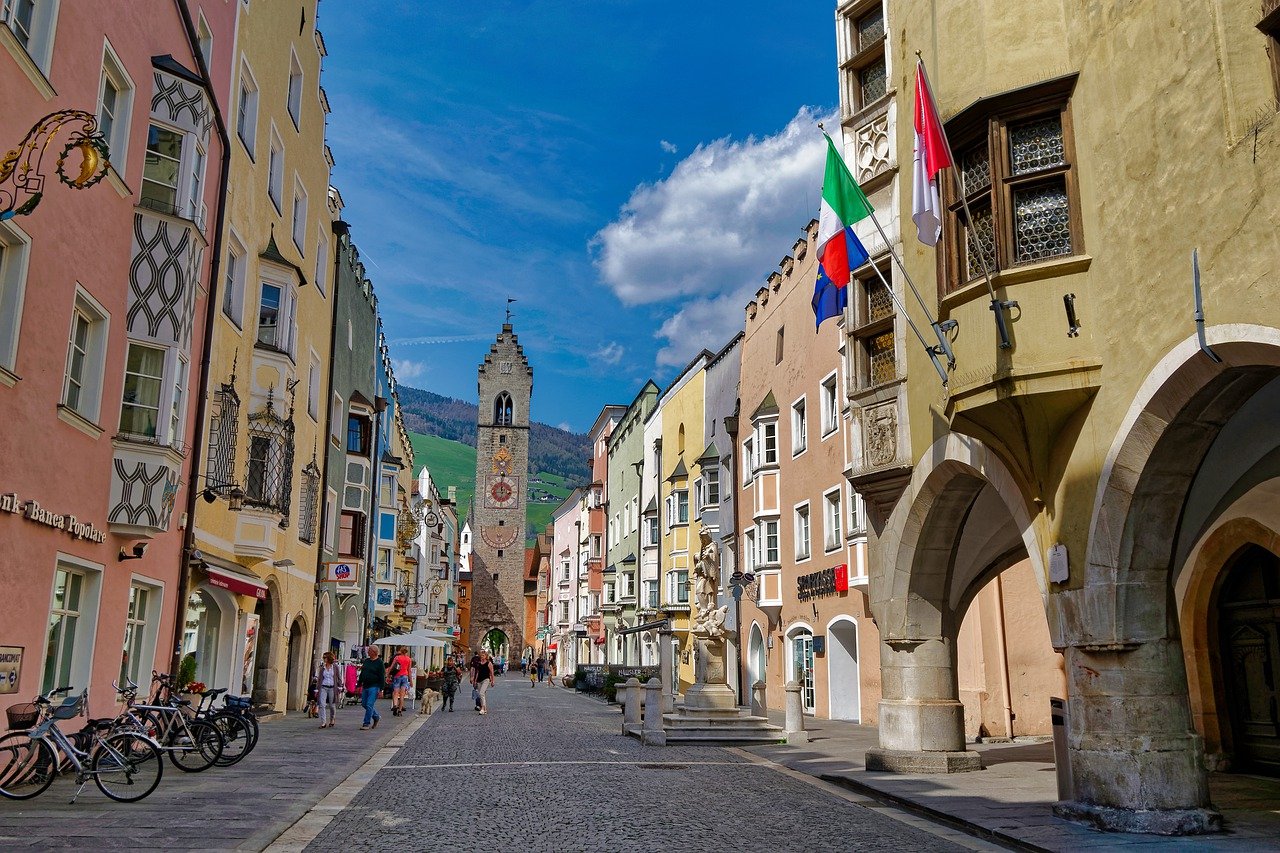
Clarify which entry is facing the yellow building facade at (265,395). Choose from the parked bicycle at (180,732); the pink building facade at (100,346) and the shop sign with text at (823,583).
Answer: the shop sign with text

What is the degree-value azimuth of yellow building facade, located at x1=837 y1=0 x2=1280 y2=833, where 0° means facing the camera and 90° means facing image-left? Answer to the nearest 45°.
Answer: approximately 45°

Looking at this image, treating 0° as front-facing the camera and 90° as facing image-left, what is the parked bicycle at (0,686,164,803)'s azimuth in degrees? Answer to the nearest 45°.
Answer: approximately 90°

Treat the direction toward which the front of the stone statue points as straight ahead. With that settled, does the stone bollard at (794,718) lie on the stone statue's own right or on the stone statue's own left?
on the stone statue's own left

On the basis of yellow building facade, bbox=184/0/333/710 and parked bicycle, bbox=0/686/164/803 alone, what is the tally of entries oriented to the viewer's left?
1

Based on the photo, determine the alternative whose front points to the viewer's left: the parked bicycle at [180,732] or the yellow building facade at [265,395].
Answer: the parked bicycle

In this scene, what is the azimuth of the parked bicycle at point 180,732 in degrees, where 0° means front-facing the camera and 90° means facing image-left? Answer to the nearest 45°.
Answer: approximately 90°

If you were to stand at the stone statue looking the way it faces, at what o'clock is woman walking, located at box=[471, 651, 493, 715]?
The woman walking is roughly at 3 o'clock from the stone statue.

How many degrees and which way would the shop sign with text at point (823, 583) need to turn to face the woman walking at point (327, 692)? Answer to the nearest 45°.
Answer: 0° — it already faces them

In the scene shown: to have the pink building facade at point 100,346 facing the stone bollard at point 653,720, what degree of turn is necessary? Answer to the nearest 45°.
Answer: approximately 45° to its left

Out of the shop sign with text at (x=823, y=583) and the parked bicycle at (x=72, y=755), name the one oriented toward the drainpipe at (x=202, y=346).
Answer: the shop sign with text
